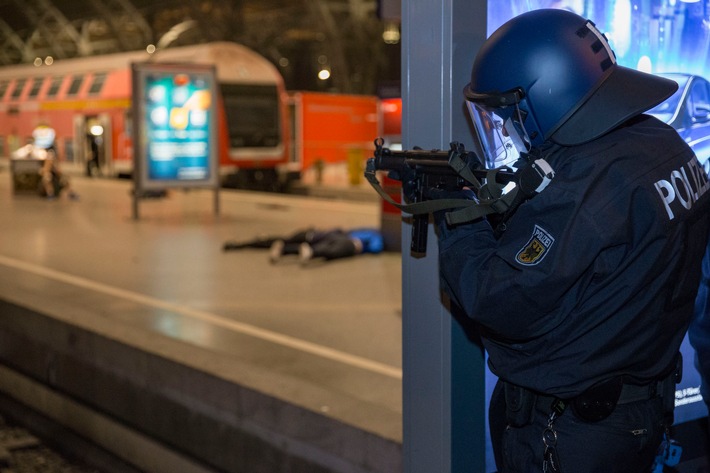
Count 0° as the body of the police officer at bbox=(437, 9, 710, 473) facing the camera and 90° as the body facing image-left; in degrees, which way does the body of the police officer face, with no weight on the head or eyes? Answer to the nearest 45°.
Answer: approximately 90°

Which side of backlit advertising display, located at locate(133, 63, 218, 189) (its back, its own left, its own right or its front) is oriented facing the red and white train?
back

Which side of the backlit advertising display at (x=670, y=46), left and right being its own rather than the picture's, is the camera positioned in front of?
front

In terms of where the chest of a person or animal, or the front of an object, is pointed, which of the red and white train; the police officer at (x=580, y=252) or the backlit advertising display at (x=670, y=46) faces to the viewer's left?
the police officer

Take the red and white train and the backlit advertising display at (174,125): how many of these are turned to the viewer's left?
0

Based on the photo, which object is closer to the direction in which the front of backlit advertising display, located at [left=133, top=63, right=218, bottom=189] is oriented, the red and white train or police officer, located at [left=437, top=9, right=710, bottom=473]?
the police officer

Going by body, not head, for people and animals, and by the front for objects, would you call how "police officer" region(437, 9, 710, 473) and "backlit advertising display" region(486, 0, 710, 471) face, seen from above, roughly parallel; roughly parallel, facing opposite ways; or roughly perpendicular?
roughly perpendicular

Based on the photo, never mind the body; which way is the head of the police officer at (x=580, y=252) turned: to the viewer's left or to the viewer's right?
to the viewer's left

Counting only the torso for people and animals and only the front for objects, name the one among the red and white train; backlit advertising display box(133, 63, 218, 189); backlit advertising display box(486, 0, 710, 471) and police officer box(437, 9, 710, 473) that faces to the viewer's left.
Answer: the police officer

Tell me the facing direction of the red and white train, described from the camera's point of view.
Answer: facing the viewer and to the right of the viewer

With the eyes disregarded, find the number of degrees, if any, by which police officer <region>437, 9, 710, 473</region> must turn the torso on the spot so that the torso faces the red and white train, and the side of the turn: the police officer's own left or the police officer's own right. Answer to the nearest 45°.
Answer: approximately 45° to the police officer's own right

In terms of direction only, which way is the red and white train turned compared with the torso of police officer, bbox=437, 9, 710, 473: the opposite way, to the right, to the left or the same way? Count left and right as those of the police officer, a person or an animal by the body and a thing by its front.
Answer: the opposite way

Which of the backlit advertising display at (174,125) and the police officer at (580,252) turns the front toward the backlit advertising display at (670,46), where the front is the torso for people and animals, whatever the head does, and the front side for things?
the backlit advertising display at (174,125)

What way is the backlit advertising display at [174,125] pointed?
toward the camera

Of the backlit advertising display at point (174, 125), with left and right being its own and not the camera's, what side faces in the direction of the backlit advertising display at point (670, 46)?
front

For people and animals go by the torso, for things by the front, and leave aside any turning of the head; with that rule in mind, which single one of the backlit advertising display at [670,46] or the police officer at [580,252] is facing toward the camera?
the backlit advertising display

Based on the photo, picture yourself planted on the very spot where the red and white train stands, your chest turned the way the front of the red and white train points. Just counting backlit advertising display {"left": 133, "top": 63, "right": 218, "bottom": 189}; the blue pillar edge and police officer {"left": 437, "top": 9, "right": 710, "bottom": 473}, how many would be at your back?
0
